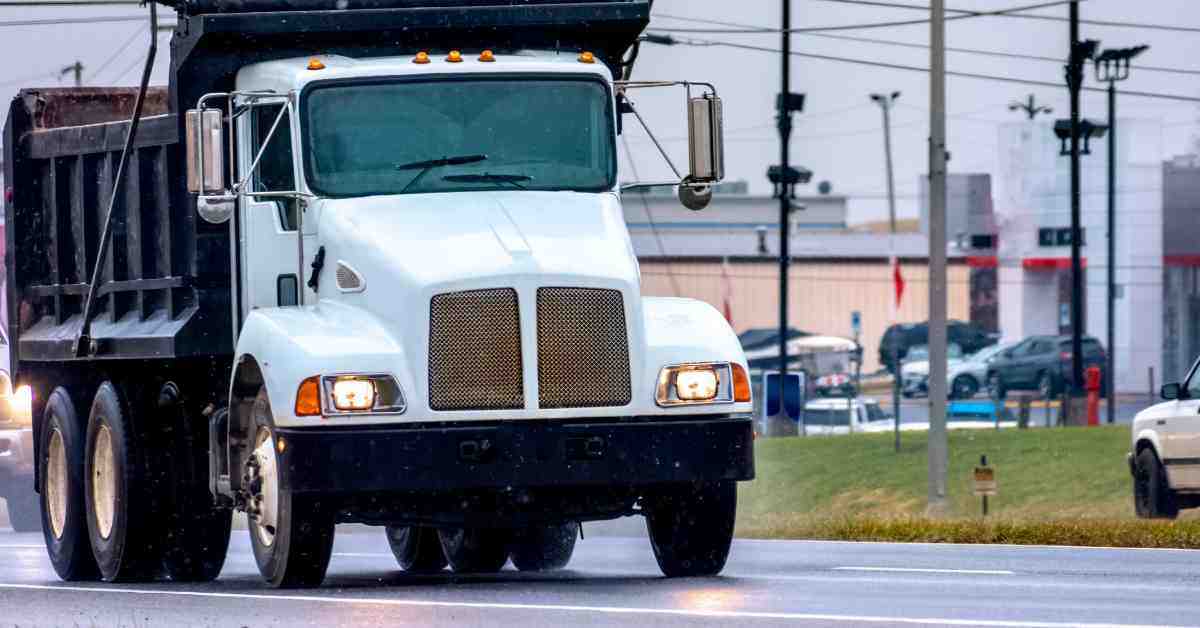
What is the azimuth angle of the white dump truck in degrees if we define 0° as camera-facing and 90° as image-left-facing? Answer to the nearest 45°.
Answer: approximately 315°

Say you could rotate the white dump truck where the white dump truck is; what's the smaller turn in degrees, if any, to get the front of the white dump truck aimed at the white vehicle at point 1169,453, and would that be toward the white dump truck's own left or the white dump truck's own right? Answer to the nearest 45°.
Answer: approximately 90° to the white dump truck's own left

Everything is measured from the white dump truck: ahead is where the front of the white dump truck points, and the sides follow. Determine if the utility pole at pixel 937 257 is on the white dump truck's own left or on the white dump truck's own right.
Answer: on the white dump truck's own left

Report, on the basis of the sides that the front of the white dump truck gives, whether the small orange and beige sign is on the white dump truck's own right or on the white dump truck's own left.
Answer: on the white dump truck's own left
